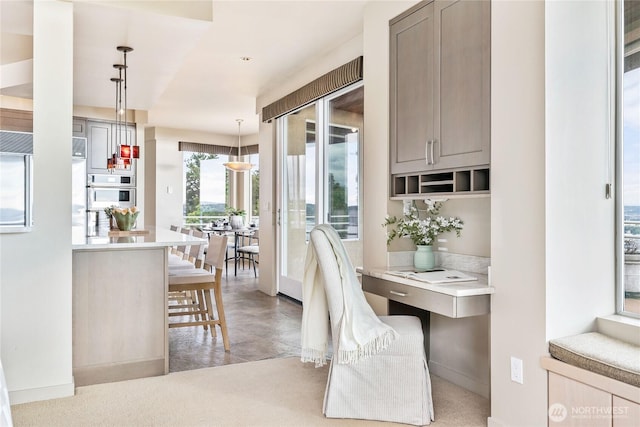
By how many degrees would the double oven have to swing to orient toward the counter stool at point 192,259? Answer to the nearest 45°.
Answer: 0° — it already faces it

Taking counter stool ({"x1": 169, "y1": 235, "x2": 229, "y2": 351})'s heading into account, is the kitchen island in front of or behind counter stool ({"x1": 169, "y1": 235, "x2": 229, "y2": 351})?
in front

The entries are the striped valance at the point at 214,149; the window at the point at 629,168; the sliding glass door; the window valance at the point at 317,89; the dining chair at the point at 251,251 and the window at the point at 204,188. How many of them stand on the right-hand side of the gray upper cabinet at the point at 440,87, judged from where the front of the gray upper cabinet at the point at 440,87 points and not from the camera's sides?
5

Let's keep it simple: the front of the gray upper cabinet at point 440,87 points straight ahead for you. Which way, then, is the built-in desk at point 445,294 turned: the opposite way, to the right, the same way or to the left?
the same way

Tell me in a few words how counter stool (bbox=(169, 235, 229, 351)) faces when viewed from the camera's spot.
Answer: facing to the left of the viewer

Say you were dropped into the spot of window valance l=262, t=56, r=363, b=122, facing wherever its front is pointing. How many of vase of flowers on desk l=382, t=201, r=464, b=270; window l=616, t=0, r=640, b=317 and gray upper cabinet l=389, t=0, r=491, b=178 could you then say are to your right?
0

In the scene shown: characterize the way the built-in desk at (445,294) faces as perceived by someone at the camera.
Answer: facing the viewer and to the left of the viewer

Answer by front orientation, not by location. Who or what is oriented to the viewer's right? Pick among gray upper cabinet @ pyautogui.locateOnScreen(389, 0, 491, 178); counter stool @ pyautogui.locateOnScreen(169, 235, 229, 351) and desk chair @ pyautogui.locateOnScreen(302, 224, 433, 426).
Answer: desk chair @ pyautogui.locateOnScreen(302, 224, 433, 426)

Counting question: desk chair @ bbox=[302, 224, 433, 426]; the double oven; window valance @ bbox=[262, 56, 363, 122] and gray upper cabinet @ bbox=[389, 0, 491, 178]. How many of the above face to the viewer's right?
1

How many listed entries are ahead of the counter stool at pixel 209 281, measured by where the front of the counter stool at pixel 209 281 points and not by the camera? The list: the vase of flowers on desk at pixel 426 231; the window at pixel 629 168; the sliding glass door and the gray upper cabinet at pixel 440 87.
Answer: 0

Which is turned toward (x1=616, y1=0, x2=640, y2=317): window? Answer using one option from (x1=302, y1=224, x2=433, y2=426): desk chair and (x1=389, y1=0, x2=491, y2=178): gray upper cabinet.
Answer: the desk chair

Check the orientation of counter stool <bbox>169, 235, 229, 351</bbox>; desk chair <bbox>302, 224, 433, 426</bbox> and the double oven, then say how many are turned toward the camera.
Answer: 1

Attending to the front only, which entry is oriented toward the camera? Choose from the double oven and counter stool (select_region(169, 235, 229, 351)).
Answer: the double oven

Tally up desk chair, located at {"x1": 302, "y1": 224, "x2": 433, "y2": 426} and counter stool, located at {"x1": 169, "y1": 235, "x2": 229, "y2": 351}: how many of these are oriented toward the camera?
0

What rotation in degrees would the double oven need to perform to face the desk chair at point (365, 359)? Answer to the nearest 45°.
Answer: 0° — it already faces it

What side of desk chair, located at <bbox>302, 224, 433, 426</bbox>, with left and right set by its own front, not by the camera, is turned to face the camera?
right

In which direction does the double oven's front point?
toward the camera
